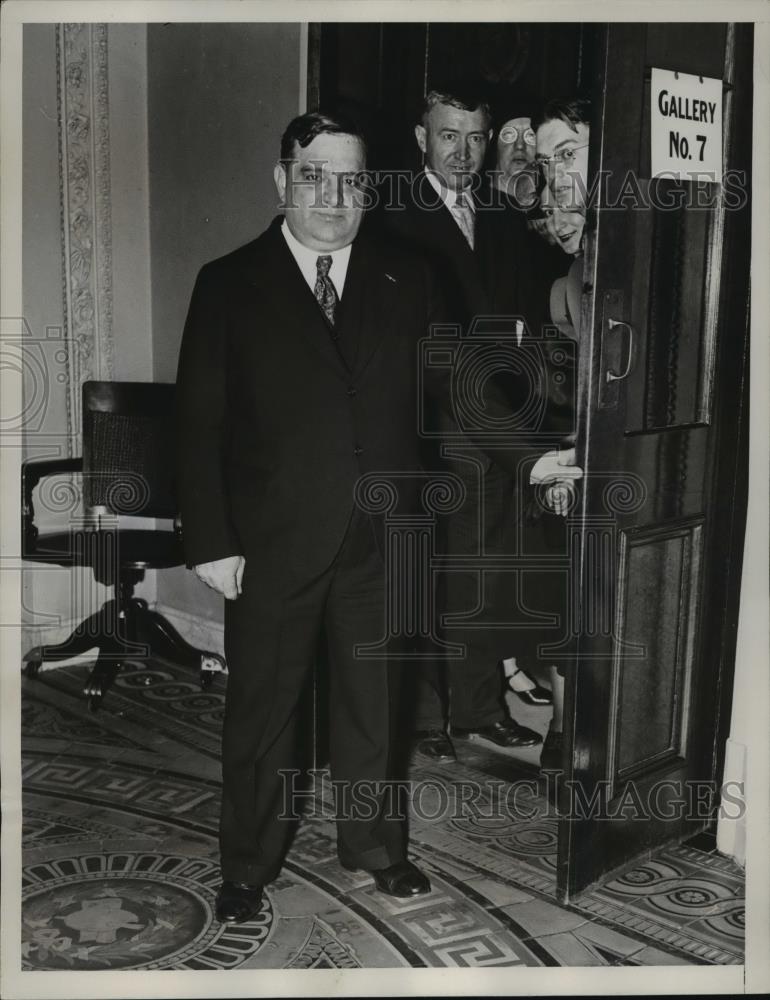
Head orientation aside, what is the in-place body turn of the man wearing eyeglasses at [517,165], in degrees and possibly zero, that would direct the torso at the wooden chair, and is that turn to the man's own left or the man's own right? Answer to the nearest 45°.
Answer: approximately 90° to the man's own right

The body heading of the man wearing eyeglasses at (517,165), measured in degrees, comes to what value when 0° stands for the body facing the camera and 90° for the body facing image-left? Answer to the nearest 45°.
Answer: approximately 0°

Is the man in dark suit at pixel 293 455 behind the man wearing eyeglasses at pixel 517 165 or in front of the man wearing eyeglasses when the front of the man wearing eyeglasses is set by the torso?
in front
